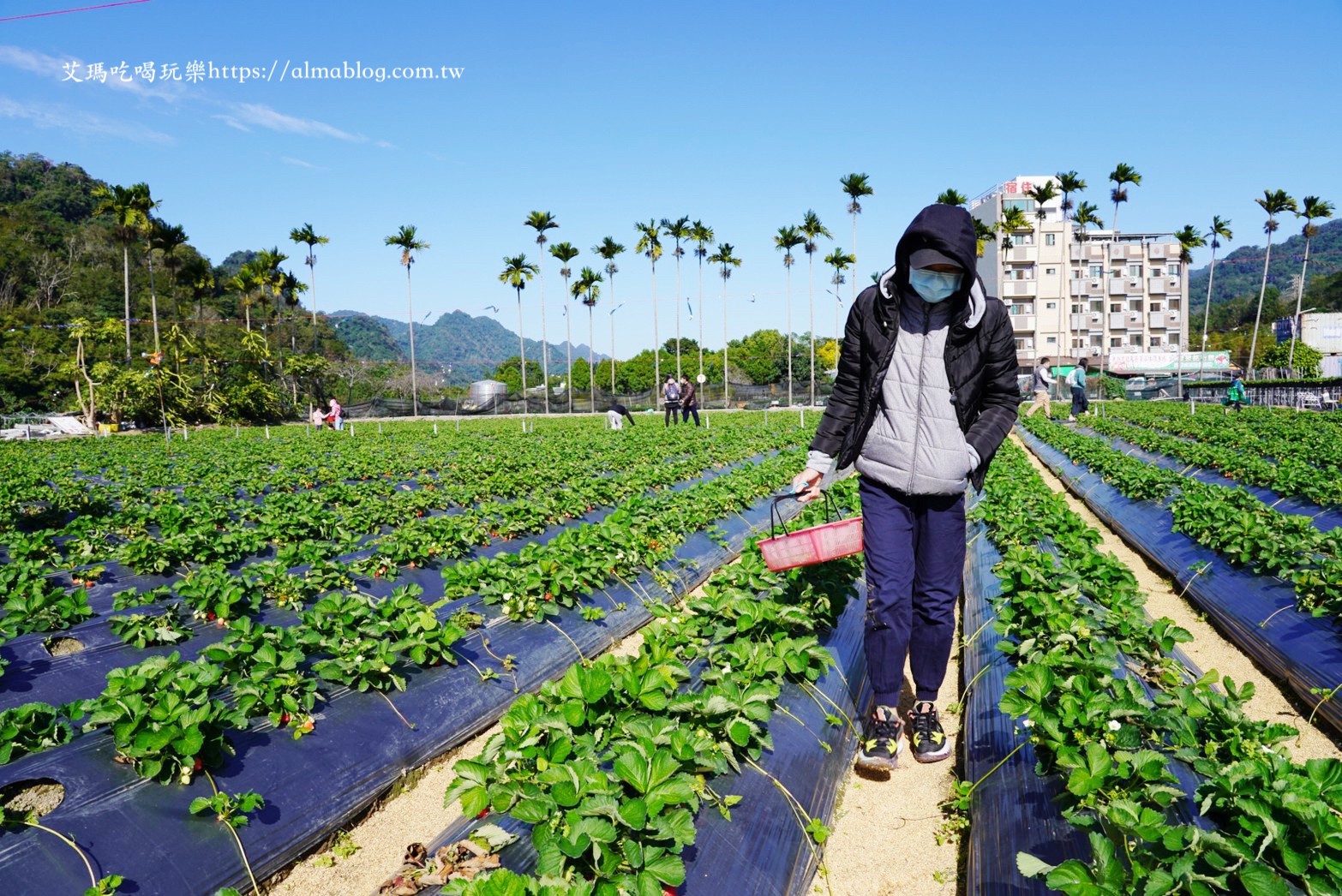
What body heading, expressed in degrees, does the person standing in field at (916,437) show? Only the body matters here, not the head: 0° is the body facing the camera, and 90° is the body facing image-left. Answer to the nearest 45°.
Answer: approximately 0°

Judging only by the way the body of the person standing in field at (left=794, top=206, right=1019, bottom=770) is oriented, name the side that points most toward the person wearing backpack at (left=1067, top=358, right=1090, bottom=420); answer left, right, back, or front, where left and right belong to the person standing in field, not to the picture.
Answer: back
